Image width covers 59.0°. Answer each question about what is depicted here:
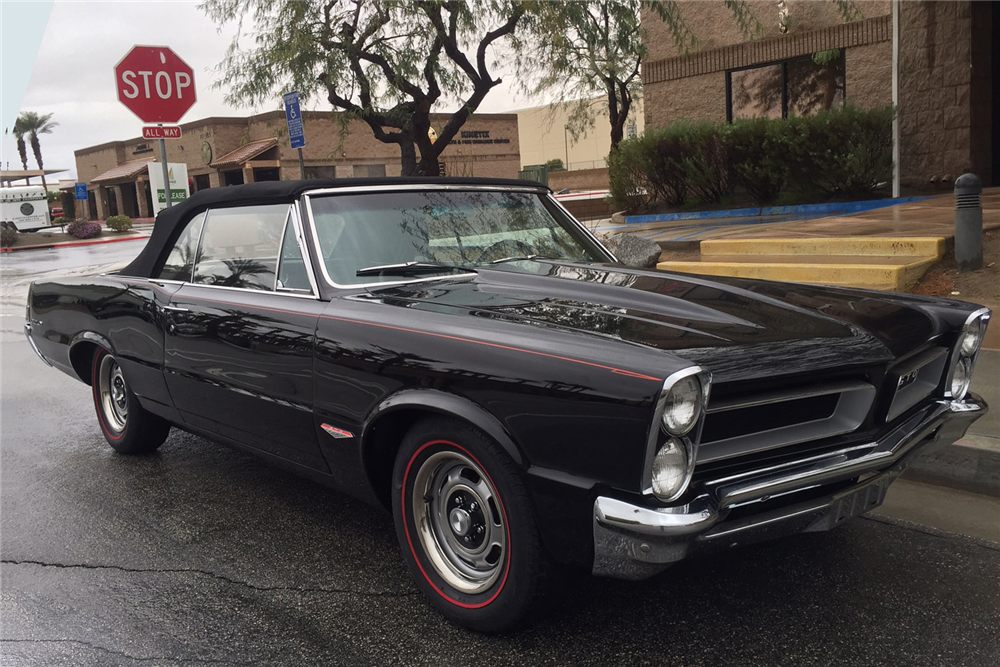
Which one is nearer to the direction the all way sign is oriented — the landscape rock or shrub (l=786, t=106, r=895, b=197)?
the landscape rock

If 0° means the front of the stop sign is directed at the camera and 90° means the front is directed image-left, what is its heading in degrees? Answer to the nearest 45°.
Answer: approximately 0°

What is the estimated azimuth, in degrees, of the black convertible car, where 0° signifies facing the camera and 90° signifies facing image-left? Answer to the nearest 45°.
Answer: approximately 315°

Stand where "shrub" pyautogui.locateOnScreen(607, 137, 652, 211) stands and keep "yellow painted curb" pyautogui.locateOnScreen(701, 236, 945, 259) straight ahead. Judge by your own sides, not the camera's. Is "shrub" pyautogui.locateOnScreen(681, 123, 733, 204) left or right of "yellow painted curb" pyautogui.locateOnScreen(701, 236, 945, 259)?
left
